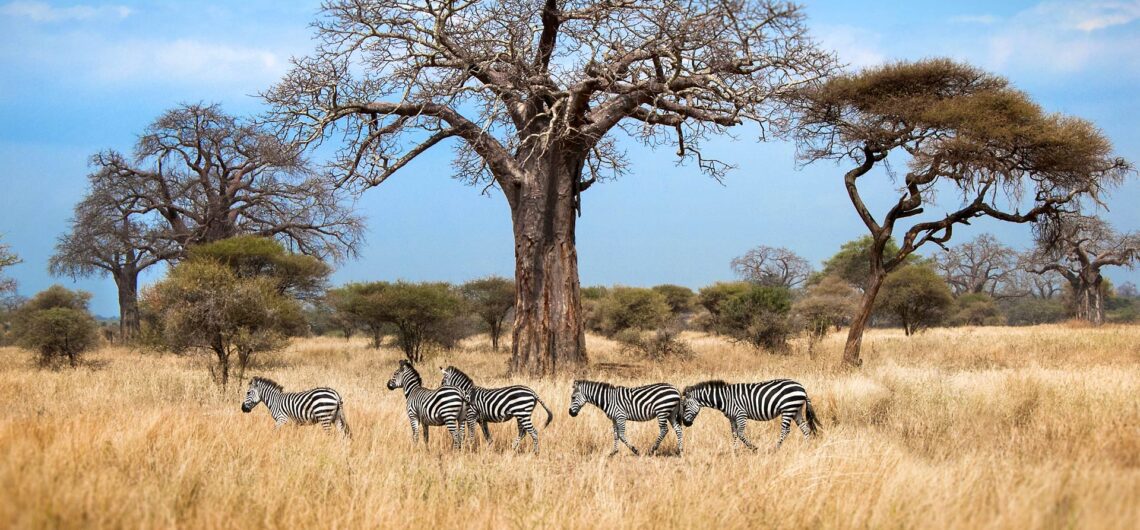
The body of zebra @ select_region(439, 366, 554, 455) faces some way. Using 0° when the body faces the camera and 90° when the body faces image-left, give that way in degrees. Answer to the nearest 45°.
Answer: approximately 90°

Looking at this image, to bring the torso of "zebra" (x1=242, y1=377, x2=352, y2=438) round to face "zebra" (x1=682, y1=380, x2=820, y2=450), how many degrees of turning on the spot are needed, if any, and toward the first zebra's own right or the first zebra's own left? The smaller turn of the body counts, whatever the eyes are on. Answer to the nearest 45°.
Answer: approximately 135° to the first zebra's own left

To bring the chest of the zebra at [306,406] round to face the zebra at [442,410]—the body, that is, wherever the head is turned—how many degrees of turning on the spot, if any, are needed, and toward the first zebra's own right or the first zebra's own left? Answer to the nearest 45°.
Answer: approximately 135° to the first zebra's own left

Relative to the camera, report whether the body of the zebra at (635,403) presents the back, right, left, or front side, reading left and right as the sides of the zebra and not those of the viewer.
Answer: left

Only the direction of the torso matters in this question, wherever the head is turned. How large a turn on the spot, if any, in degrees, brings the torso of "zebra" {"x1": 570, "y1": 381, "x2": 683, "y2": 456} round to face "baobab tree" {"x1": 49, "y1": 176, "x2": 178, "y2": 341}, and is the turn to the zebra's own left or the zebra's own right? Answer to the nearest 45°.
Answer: approximately 45° to the zebra's own right

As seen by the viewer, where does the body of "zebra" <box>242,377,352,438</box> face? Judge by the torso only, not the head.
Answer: to the viewer's left

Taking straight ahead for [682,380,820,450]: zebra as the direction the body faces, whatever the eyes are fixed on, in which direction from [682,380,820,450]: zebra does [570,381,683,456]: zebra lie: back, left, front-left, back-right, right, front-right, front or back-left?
front

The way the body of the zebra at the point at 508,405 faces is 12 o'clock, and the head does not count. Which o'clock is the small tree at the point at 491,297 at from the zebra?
The small tree is roughly at 3 o'clock from the zebra.

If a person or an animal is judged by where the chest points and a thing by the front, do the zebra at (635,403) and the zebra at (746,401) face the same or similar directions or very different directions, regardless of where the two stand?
same or similar directions

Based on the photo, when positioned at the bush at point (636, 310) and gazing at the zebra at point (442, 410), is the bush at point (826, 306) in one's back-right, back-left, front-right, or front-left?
back-left

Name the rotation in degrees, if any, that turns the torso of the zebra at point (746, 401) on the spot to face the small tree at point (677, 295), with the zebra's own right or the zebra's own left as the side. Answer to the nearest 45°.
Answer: approximately 90° to the zebra's own right

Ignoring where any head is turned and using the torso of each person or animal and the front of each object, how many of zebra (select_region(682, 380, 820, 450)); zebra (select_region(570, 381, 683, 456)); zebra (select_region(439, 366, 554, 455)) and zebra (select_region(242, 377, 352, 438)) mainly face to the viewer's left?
4
